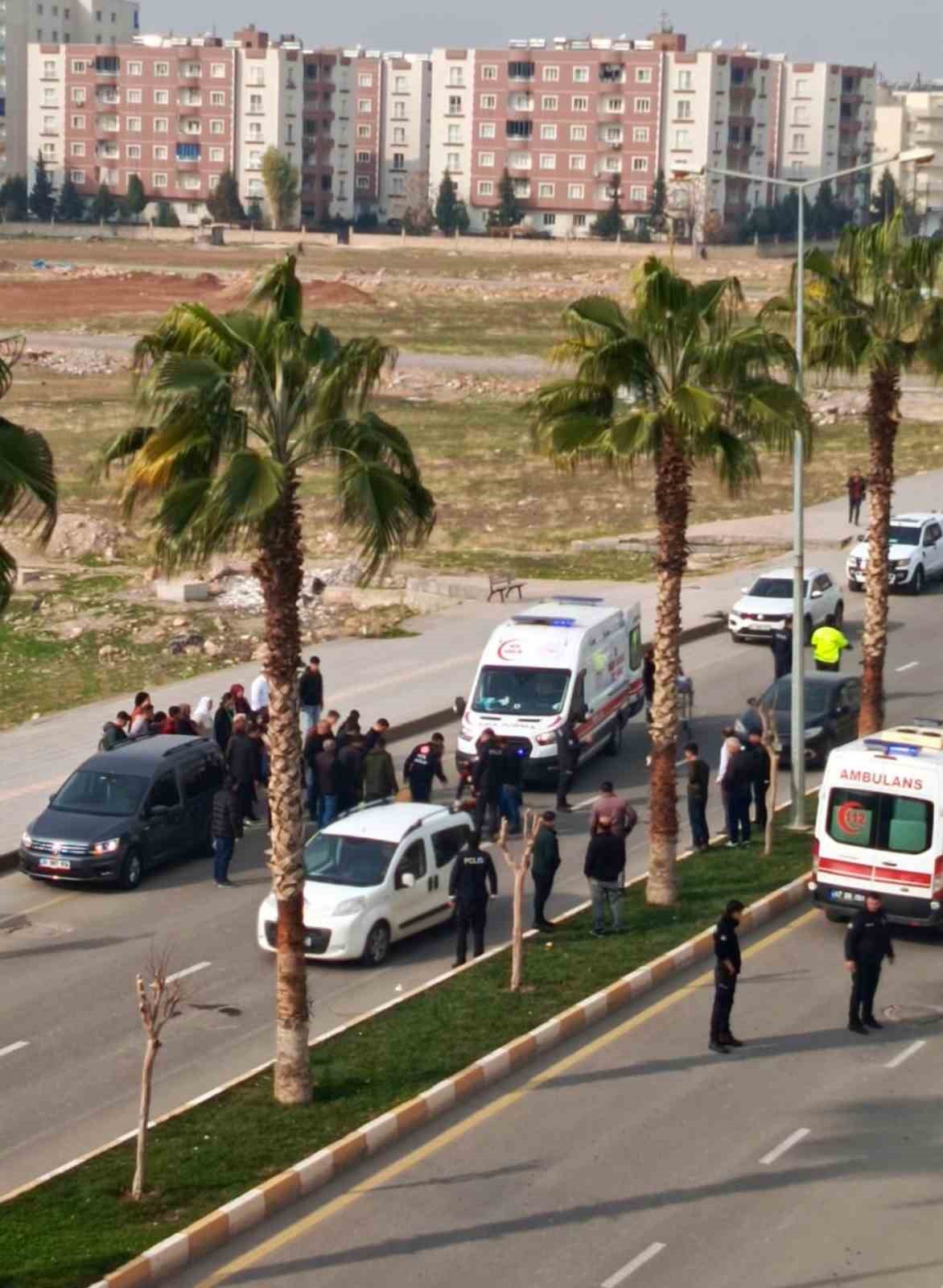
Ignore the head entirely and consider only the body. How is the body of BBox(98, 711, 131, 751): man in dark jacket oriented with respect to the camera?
to the viewer's right

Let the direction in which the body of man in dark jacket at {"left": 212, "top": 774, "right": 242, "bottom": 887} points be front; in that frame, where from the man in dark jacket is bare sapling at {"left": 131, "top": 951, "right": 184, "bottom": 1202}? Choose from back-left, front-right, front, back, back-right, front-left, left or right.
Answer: back-right

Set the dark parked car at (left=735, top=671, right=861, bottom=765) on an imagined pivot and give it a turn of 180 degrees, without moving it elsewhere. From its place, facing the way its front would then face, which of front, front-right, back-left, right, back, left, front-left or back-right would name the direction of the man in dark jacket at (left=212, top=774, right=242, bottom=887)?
back

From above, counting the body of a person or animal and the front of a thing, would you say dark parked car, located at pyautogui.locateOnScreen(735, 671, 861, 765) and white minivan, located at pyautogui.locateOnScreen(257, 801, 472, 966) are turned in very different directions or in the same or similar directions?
same or similar directions

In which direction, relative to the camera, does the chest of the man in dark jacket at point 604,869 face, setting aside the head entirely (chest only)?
away from the camera

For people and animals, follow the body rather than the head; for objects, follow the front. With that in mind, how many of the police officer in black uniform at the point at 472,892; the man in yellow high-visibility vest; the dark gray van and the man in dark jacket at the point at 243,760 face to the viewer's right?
0

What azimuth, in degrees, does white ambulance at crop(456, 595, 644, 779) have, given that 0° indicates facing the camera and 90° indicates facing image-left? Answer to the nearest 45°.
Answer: approximately 45°

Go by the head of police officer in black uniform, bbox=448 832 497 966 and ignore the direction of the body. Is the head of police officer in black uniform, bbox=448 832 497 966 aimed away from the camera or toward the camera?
away from the camera

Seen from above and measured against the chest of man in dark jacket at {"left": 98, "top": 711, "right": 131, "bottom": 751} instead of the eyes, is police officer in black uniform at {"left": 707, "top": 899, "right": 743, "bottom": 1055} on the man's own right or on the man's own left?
on the man's own right

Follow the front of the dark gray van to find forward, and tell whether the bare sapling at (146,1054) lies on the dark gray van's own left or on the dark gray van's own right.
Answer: on the dark gray van's own left
